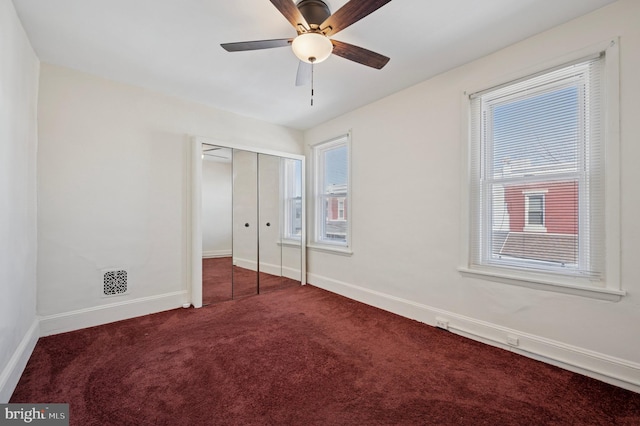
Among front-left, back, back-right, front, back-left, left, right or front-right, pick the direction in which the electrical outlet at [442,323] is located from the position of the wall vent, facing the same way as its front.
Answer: front-left

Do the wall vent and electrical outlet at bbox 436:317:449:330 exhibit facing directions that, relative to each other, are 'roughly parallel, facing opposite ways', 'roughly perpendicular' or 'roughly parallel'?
roughly perpendicular

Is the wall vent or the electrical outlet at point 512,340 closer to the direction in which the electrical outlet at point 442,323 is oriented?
the wall vent

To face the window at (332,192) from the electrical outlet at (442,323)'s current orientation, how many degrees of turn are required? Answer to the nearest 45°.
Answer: approximately 90° to its right

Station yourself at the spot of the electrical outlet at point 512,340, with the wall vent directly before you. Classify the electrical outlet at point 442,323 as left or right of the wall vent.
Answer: right

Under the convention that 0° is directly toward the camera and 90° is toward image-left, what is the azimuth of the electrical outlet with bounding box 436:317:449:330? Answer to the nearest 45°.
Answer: approximately 45°

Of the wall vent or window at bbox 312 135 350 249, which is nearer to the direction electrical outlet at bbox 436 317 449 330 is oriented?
the wall vent

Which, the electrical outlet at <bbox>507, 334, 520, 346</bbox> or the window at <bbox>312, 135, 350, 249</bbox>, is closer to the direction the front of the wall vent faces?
the electrical outlet

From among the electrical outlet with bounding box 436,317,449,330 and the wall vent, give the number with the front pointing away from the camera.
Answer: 0

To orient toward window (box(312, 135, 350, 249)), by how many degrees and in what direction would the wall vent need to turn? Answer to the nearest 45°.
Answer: approximately 90° to its left

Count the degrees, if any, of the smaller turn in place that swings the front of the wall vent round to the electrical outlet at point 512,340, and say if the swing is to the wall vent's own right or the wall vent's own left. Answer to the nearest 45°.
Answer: approximately 45° to the wall vent's own left

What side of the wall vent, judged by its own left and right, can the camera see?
front
